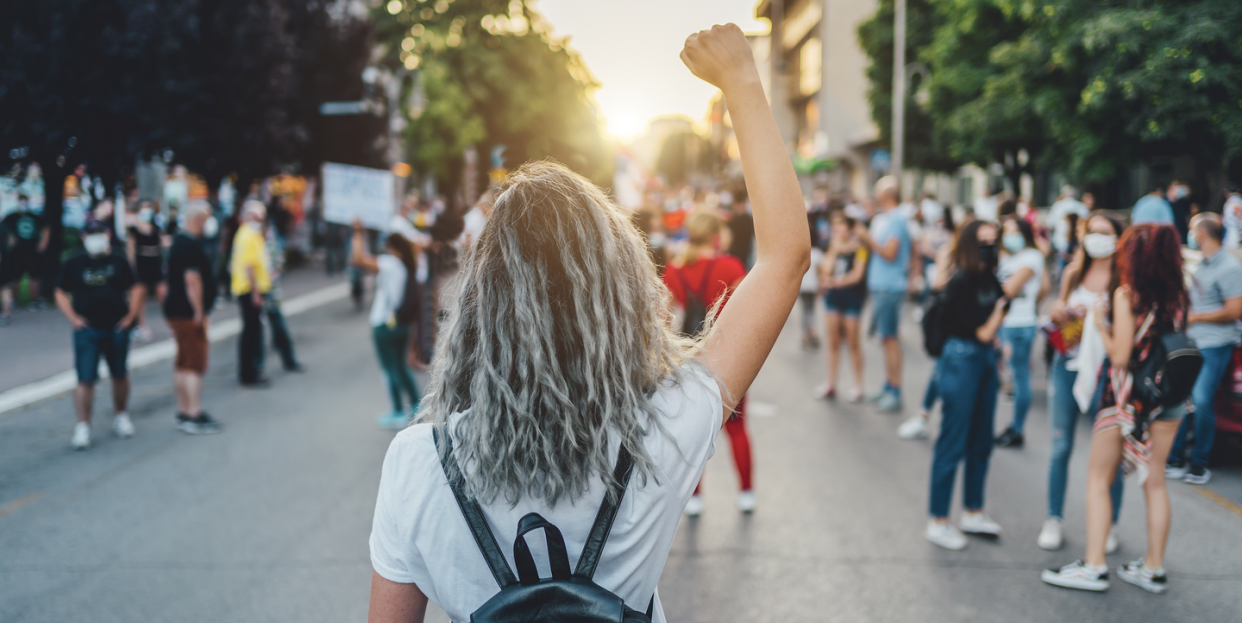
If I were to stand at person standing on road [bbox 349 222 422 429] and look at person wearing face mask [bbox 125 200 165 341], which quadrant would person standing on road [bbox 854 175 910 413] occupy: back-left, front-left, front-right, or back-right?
back-right

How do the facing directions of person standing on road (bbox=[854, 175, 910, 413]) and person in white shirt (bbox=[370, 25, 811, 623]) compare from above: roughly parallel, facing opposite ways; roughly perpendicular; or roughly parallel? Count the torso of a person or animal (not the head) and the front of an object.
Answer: roughly perpendicular

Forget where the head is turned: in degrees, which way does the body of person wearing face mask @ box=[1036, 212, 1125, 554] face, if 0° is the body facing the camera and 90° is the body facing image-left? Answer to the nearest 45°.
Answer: approximately 0°

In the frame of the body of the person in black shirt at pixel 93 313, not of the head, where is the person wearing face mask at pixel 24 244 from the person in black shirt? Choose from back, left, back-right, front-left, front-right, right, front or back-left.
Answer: back

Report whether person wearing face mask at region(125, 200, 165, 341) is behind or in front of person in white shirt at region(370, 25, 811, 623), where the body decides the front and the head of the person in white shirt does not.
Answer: in front

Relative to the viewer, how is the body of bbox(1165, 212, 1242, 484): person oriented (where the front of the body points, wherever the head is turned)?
to the viewer's left

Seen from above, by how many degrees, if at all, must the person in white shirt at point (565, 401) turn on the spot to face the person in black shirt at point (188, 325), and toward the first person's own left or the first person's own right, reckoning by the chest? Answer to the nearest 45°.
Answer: approximately 45° to the first person's own left

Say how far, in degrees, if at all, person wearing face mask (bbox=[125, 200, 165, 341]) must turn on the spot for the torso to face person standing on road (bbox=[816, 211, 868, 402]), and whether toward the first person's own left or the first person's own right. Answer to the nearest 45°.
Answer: approximately 45° to the first person's own left
